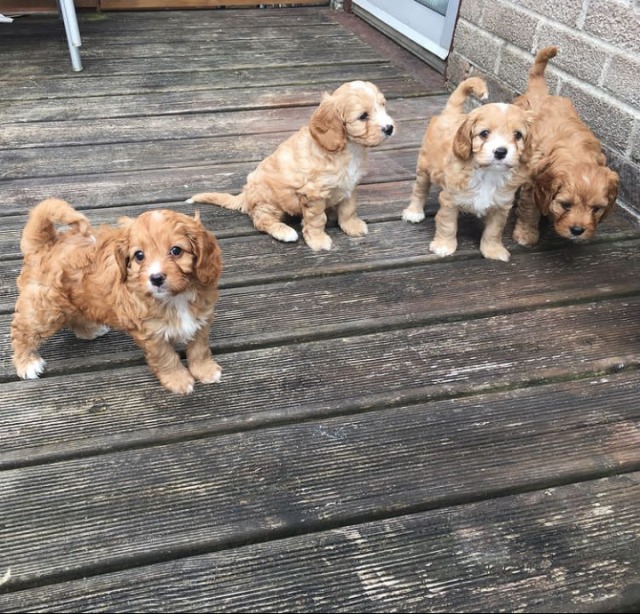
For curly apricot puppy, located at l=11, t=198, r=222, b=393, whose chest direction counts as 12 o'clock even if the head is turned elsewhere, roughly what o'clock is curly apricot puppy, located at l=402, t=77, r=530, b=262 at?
curly apricot puppy, located at l=402, t=77, r=530, b=262 is roughly at 10 o'clock from curly apricot puppy, located at l=11, t=198, r=222, b=393.

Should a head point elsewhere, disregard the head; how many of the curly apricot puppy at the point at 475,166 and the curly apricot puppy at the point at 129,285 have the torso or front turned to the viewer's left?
0

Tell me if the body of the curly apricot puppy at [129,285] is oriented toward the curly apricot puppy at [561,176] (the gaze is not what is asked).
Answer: no

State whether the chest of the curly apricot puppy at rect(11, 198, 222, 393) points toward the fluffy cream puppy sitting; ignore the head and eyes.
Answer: no

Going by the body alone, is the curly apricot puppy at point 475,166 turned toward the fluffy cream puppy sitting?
no

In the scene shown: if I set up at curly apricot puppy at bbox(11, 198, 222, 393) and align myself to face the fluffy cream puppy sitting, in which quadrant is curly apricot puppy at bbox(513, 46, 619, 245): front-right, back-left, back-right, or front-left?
front-right

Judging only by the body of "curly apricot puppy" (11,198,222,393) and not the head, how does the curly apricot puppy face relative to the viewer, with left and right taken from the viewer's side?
facing the viewer and to the right of the viewer

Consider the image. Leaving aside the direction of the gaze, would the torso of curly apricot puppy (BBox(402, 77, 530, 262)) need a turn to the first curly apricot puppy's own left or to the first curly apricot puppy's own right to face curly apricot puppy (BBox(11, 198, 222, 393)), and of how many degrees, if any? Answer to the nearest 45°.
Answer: approximately 90° to the first curly apricot puppy's own right

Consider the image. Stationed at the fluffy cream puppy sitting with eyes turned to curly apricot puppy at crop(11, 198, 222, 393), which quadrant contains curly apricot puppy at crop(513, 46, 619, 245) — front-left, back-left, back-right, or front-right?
back-left

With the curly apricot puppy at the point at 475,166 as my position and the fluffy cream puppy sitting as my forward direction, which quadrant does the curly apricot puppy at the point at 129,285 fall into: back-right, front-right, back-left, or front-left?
front-left
